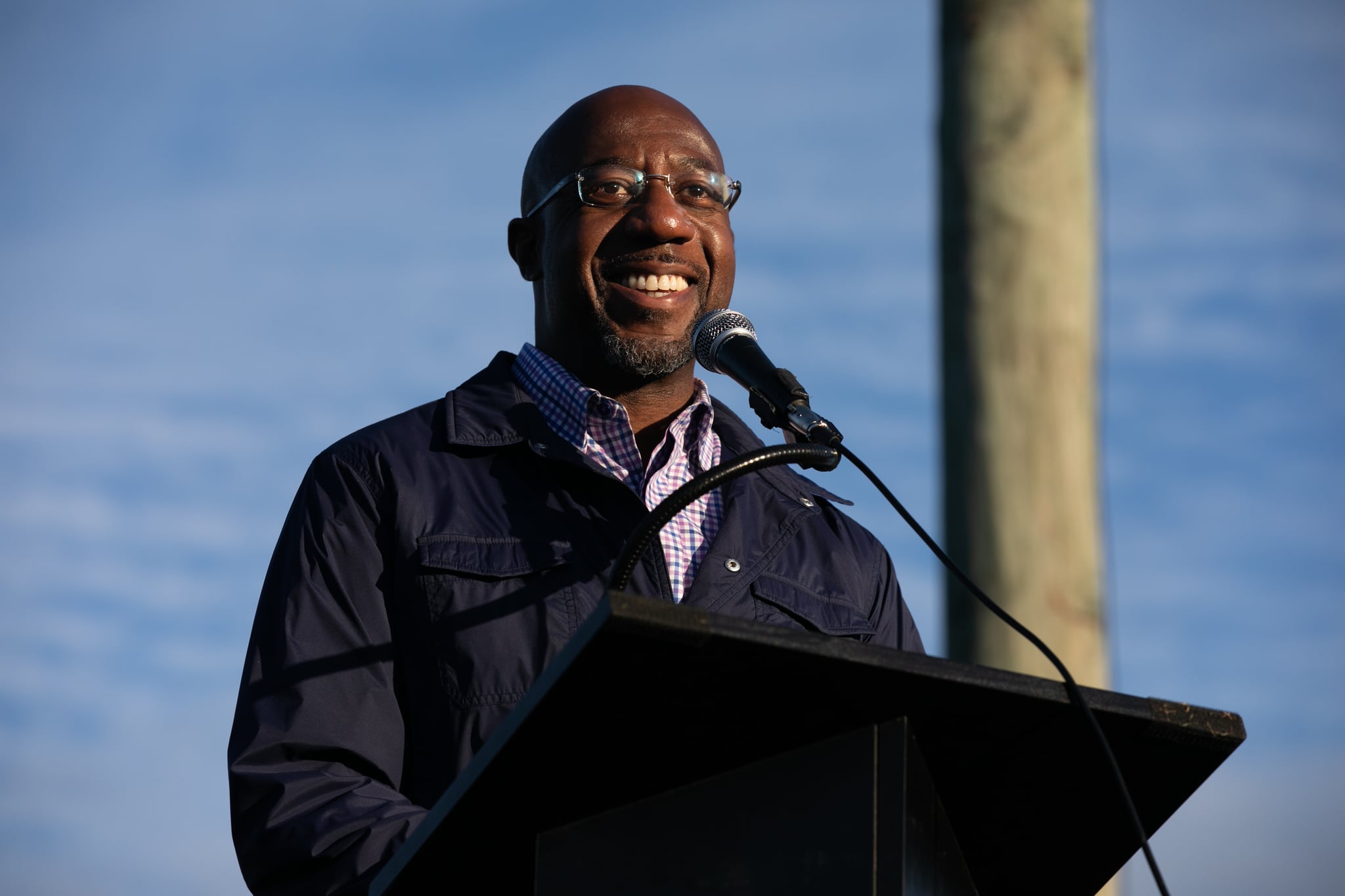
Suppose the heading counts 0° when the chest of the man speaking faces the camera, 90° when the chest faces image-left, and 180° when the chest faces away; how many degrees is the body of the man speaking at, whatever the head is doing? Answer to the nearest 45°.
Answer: approximately 315°

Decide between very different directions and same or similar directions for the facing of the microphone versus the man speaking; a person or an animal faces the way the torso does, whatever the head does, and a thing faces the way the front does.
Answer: very different directions

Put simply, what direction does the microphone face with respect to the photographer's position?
facing away from the viewer and to the left of the viewer

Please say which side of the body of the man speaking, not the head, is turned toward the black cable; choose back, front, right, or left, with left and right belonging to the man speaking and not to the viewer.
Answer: front
